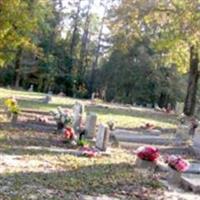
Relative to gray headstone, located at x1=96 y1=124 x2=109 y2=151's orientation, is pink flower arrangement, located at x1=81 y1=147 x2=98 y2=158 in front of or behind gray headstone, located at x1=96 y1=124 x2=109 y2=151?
in front

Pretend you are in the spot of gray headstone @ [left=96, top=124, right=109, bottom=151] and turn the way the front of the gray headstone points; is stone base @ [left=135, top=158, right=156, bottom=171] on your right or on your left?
on your left

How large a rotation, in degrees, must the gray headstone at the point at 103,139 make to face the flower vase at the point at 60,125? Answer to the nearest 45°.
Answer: approximately 90° to its right

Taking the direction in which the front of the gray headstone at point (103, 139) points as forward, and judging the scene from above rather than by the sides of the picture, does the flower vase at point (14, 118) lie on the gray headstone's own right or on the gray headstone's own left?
on the gray headstone's own right

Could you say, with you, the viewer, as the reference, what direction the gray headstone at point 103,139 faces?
facing the viewer and to the left of the viewer

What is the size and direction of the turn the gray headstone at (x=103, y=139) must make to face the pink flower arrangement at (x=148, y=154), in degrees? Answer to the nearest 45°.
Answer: approximately 90° to its left
